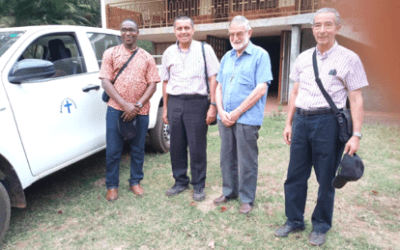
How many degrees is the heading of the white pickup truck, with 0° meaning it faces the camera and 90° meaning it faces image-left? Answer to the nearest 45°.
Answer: approximately 45°

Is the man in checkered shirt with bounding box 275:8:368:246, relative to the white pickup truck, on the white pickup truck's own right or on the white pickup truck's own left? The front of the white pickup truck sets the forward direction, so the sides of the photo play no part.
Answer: on the white pickup truck's own left

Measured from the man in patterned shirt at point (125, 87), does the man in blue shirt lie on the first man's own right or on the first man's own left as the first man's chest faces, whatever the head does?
on the first man's own left

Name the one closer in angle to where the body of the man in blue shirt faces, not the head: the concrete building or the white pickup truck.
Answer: the white pickup truck

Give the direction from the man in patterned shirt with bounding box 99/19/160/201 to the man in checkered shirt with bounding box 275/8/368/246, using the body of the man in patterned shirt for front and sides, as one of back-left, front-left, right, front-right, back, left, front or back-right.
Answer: front-left

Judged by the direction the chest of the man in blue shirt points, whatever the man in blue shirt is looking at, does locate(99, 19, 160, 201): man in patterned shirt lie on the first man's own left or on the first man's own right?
on the first man's own right

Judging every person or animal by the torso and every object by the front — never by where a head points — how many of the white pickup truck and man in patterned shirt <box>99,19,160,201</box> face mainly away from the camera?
0

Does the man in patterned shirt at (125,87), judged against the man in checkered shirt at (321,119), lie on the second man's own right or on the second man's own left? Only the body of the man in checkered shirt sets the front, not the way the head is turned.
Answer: on the second man's own right

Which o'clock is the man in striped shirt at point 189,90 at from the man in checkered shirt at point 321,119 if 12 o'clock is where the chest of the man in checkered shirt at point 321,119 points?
the man in striped shirt at point 189,90 is roughly at 2 o'clock from the man in checkered shirt at point 321,119.
